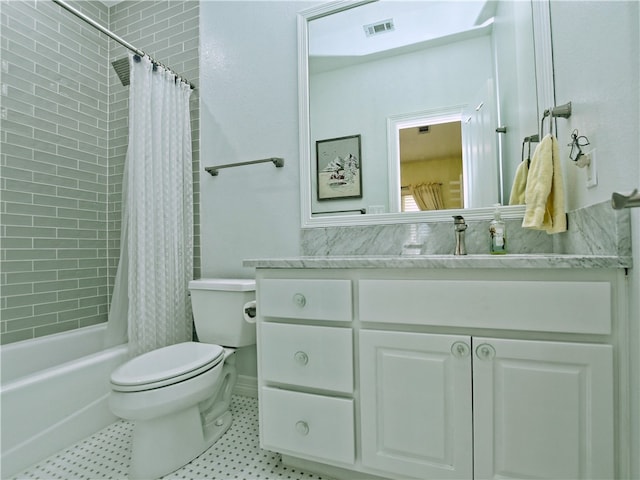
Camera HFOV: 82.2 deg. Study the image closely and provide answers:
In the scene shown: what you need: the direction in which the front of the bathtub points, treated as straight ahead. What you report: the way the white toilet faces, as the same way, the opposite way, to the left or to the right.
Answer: to the right

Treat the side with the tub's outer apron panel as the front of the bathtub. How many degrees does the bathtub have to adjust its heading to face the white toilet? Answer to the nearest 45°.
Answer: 0° — it already faces it

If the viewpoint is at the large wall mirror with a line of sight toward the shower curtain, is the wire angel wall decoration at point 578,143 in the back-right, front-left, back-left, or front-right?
back-left

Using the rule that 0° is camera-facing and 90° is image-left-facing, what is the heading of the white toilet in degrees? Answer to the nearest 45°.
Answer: approximately 45°

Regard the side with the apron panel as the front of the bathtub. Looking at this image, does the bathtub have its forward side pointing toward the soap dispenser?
yes

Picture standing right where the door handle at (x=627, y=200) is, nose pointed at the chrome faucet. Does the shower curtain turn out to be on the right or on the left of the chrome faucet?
left

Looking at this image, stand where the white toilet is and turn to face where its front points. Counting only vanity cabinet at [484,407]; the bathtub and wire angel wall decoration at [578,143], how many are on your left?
2

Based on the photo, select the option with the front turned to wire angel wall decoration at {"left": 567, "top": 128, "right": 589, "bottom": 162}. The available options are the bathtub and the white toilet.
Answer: the bathtub

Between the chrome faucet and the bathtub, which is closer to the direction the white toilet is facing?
the bathtub
